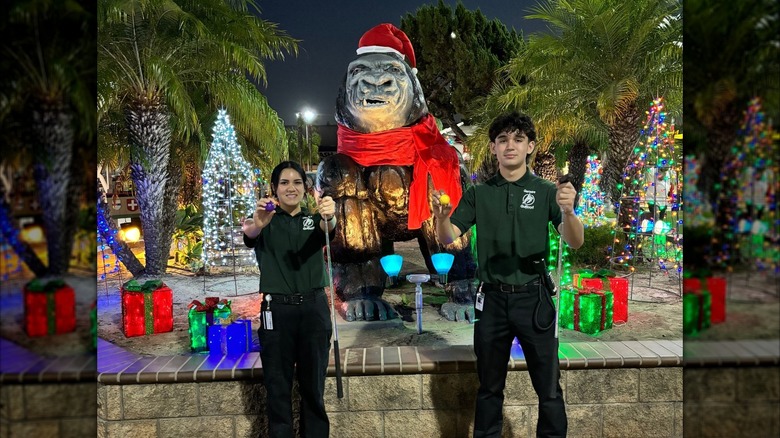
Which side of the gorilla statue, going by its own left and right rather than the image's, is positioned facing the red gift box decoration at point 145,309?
right

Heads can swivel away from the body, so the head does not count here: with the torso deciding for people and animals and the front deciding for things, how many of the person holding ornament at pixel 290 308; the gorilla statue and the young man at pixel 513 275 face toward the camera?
3

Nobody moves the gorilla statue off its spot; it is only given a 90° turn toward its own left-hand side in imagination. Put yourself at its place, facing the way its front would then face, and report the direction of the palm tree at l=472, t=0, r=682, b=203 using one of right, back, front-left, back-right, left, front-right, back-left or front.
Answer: front-left

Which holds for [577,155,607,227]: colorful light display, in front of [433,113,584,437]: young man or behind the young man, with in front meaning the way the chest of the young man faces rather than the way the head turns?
behind

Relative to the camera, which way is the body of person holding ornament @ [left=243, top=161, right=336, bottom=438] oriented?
toward the camera

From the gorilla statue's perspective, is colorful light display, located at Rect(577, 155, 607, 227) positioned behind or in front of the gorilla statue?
behind

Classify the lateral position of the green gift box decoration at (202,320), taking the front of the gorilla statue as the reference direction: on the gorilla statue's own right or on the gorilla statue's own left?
on the gorilla statue's own right

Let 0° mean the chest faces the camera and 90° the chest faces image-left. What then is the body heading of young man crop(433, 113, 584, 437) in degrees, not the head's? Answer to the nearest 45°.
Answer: approximately 0°

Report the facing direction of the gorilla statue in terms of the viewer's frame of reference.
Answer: facing the viewer
